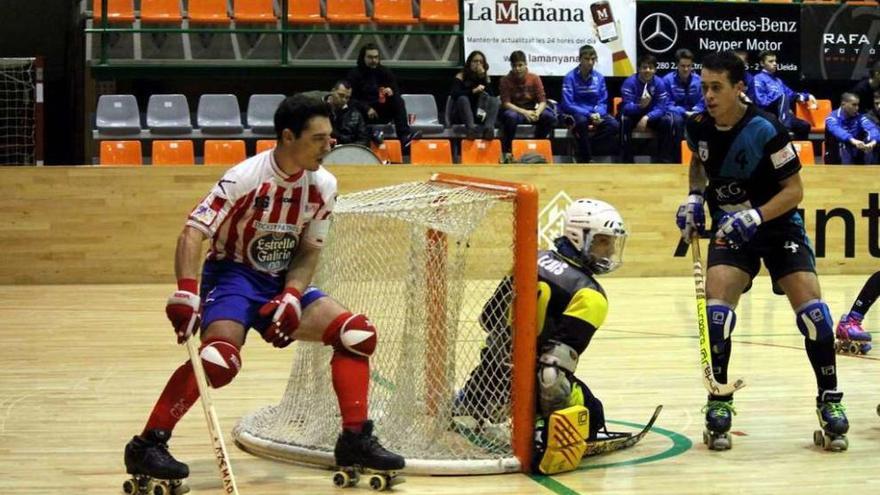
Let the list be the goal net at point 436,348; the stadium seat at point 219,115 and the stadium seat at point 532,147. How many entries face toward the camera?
2

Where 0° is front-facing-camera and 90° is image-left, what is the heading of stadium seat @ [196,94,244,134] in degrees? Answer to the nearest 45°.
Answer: approximately 0°

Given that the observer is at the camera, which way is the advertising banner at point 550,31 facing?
facing the viewer

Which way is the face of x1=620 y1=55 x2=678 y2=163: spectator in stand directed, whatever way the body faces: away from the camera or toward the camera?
toward the camera

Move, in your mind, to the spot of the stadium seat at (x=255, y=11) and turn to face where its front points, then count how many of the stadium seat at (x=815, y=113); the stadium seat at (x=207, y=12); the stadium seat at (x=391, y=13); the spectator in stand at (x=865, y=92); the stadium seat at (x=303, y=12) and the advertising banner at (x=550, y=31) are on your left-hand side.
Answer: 5

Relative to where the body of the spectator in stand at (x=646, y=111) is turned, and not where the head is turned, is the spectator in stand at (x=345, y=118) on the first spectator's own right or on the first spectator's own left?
on the first spectator's own right

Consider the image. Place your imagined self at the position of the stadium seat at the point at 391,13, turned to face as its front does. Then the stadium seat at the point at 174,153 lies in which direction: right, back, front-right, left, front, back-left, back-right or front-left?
front-right

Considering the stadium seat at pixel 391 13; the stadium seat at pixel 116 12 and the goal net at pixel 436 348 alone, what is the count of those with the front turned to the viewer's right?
1

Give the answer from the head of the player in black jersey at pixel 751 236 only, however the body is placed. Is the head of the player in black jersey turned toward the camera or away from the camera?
toward the camera

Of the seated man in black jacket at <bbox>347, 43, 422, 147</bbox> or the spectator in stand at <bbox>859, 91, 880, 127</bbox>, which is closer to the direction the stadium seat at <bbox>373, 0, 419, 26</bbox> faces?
the seated man in black jacket

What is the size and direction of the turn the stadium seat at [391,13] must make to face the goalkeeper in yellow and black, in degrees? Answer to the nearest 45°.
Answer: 0° — it already faces them

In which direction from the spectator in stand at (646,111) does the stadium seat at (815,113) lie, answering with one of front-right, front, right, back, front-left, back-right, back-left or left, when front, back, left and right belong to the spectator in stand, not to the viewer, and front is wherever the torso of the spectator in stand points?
back-left

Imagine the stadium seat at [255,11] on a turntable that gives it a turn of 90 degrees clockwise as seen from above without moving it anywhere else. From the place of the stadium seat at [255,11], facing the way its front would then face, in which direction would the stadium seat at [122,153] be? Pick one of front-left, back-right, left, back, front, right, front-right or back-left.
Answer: front-left

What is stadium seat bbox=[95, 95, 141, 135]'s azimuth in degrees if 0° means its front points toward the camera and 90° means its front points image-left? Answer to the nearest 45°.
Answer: approximately 0°

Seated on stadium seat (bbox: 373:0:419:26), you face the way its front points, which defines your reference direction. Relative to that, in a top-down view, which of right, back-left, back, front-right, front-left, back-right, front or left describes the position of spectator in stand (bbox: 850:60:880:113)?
left

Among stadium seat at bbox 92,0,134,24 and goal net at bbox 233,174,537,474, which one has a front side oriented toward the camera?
the stadium seat

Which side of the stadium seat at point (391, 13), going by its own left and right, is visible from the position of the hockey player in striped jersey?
front

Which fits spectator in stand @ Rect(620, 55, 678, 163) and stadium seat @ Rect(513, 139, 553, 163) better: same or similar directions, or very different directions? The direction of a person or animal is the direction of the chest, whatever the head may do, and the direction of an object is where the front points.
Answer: same or similar directions

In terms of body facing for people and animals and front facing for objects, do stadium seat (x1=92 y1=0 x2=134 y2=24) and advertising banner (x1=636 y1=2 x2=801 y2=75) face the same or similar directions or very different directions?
same or similar directions

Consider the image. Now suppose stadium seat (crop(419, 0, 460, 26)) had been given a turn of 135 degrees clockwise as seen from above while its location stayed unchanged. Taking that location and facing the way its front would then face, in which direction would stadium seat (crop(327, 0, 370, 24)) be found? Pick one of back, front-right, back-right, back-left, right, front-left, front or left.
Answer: front-left

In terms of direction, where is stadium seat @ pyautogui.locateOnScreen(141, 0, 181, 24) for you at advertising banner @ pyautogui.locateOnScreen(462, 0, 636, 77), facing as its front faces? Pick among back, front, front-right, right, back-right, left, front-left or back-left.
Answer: right

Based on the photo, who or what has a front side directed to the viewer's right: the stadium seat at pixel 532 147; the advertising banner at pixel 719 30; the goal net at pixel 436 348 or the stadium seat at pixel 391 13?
the goal net
